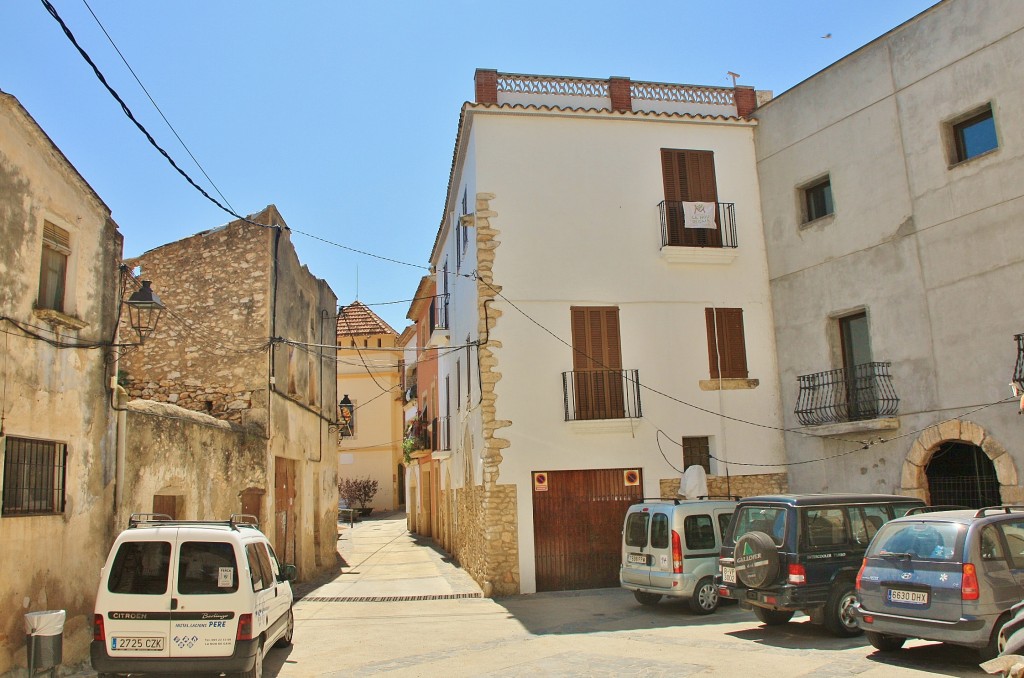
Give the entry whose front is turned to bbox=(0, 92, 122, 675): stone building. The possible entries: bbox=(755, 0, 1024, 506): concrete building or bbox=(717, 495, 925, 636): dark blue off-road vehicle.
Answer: bbox=(755, 0, 1024, 506): concrete building

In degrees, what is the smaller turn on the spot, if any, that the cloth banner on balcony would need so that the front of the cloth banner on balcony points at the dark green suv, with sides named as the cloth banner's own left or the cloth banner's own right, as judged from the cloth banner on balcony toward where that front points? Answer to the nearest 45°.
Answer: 0° — it already faces it

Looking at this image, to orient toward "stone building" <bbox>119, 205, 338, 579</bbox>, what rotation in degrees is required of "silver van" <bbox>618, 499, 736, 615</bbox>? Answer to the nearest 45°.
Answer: approximately 135° to its left

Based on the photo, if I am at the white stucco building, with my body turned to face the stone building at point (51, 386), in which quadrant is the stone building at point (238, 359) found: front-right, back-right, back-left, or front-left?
front-right

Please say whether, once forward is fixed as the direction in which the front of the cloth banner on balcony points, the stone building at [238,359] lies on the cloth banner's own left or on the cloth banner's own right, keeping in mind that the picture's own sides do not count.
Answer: on the cloth banner's own right

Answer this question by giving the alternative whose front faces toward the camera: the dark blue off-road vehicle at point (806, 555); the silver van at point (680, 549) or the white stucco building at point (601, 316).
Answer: the white stucco building

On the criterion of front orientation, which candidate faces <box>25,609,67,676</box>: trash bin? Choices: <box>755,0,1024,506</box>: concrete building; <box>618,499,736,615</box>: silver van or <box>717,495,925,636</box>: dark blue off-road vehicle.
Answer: the concrete building

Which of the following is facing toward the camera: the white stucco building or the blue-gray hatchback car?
the white stucco building

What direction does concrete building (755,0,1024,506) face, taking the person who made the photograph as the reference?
facing the viewer and to the left of the viewer

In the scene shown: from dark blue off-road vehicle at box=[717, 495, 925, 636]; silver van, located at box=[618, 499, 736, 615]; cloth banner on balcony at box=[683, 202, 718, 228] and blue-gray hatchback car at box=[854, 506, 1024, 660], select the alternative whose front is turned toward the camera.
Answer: the cloth banner on balcony

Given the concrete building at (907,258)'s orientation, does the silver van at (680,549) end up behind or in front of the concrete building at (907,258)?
in front

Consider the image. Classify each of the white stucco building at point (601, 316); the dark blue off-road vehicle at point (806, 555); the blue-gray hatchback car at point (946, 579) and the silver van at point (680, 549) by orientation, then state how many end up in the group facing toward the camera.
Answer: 1

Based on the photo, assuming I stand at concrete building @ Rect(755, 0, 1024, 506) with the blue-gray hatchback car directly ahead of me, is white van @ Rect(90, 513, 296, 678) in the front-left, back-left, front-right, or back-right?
front-right

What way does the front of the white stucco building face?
toward the camera

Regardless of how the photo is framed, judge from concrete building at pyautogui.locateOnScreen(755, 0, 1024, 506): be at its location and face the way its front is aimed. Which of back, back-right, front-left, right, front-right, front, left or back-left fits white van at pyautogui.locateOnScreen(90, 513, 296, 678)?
front

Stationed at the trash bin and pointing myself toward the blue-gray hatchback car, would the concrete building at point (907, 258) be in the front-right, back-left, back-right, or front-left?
front-left

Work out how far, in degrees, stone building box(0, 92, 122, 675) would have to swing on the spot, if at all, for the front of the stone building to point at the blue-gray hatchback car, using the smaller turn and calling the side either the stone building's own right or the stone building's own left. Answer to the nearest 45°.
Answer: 0° — it already faces it

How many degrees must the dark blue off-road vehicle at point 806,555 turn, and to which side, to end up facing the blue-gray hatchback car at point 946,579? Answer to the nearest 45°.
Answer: approximately 90° to its right

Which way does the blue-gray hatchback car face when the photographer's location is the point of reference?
facing away from the viewer and to the right of the viewer

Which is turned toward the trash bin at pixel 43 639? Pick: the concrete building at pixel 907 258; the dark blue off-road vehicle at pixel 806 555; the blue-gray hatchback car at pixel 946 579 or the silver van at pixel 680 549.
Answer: the concrete building

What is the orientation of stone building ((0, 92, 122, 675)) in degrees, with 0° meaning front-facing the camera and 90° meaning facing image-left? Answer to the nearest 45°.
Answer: approximately 315°

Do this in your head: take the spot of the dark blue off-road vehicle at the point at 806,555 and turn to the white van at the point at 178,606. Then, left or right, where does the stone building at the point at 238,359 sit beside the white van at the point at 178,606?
right

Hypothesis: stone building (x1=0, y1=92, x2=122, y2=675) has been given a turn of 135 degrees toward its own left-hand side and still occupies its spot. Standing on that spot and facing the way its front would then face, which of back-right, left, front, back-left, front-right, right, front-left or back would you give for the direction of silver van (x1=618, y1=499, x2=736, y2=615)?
right
